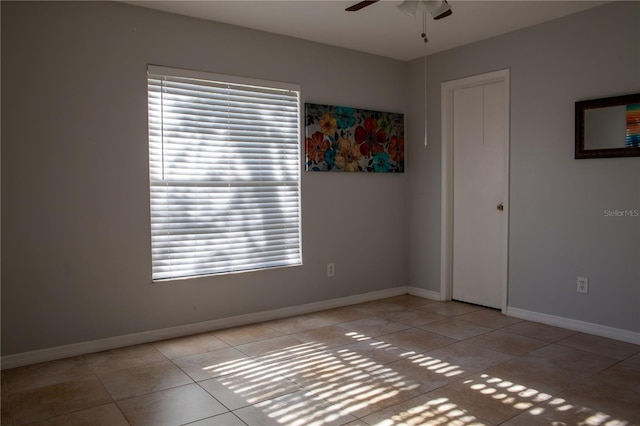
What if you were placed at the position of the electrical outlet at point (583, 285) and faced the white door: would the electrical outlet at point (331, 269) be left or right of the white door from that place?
left

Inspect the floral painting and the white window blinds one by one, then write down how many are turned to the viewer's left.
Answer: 0

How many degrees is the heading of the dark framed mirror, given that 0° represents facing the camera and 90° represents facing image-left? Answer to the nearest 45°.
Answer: approximately 45°

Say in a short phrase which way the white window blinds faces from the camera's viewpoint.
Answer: facing the viewer and to the right of the viewer

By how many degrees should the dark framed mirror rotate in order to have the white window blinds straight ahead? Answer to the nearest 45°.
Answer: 0° — it already faces it

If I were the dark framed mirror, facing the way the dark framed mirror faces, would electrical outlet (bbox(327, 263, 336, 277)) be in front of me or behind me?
in front

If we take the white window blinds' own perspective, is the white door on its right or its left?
on its left

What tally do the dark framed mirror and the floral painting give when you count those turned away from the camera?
0

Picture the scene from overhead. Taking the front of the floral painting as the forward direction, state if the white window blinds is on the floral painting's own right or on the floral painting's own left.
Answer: on the floral painting's own right

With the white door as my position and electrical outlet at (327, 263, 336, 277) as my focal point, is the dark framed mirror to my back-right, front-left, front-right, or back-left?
back-left

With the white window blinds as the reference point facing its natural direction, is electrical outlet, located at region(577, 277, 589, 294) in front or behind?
in front

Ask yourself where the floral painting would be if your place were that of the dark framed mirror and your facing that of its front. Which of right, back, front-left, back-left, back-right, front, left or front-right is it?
front-right

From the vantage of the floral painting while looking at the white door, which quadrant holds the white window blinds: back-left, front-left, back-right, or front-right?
back-right

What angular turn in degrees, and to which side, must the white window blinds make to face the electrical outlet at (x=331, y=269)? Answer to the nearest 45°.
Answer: approximately 90° to its left
